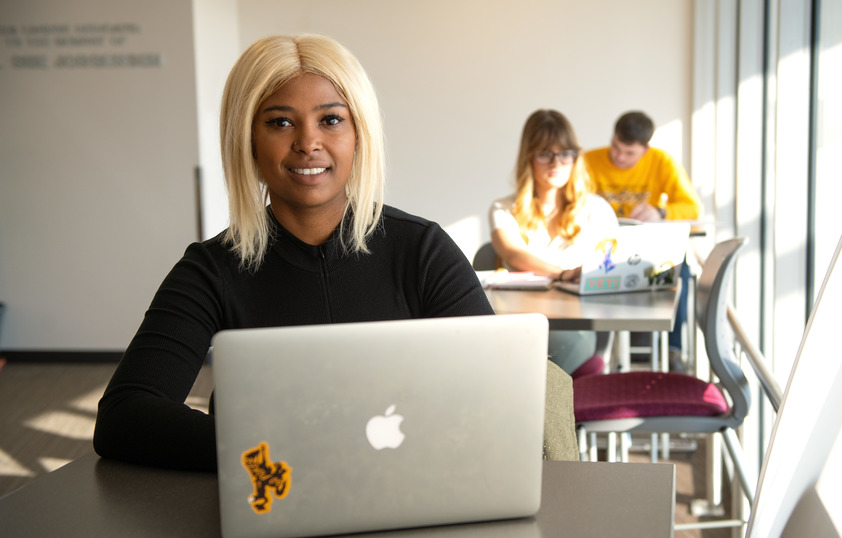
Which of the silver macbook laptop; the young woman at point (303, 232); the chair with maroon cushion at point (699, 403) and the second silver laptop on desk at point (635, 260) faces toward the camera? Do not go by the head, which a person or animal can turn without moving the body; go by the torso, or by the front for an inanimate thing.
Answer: the young woman

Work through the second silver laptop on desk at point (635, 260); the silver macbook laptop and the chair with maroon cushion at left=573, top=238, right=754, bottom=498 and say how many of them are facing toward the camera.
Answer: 0

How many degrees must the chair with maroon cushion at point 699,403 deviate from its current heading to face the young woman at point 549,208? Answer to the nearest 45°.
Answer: approximately 45° to its right

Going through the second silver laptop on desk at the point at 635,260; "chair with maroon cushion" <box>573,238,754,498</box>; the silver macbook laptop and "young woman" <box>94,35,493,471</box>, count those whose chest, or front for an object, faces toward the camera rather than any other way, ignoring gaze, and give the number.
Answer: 1

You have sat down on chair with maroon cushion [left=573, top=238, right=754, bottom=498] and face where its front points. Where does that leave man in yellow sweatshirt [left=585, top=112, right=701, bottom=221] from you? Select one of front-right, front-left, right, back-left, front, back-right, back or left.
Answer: right

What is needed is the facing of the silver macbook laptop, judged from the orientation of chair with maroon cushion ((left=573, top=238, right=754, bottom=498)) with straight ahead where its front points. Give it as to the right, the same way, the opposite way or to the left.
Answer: to the right

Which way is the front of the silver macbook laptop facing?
away from the camera

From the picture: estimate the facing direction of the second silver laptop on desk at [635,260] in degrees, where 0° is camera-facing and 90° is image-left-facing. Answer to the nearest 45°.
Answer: approximately 135°

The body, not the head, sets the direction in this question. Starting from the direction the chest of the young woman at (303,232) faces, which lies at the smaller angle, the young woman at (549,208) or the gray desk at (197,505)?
the gray desk

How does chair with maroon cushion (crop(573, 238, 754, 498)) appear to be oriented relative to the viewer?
to the viewer's left

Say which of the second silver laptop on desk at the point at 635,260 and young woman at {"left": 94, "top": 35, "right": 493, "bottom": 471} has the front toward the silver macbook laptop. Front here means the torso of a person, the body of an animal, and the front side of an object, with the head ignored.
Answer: the young woman

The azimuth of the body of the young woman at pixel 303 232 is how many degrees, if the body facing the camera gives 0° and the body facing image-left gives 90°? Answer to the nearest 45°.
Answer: approximately 0°

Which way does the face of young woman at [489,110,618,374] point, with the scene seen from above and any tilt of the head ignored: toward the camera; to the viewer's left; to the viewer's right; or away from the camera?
toward the camera

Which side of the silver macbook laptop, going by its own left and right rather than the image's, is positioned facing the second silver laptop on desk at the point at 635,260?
front

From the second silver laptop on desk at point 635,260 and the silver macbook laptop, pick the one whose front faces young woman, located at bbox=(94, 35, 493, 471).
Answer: the silver macbook laptop

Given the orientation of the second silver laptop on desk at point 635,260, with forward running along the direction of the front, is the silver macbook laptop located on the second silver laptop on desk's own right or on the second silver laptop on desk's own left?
on the second silver laptop on desk's own left

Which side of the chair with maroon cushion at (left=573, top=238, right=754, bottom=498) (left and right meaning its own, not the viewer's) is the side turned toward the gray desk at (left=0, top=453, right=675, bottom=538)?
left

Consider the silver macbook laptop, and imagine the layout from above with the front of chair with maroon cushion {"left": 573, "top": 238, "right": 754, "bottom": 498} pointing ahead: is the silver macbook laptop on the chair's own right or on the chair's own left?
on the chair's own left

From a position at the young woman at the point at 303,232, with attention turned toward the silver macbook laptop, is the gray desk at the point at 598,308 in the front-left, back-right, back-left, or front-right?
back-left

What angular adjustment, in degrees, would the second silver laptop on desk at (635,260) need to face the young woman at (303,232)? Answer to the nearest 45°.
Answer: approximately 135° to its left

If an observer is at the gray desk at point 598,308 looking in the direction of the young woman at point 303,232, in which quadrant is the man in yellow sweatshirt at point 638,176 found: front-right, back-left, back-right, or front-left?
back-right

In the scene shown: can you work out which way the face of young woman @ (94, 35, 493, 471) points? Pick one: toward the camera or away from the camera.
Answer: toward the camera
